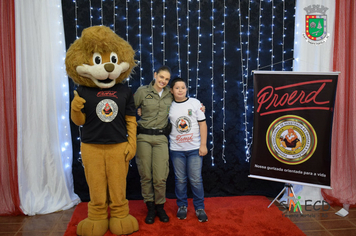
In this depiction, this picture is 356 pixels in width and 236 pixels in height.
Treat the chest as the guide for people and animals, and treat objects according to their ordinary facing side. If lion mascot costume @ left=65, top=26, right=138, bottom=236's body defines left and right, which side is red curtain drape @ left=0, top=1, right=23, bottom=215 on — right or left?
on its right

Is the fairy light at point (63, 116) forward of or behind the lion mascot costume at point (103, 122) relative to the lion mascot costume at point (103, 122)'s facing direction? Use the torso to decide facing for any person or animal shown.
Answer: behind

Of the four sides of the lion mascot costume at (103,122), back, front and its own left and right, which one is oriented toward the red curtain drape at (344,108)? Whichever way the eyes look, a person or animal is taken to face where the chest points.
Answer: left

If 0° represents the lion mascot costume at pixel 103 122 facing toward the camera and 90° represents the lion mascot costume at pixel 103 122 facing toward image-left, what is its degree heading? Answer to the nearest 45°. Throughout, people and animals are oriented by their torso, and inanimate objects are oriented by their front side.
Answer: approximately 0°

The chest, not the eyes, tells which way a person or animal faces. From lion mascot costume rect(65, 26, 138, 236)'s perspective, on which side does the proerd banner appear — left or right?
on its left

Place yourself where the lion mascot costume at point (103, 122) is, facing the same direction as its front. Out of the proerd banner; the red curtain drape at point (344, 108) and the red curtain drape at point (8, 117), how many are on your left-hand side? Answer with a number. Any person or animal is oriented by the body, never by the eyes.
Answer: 2
